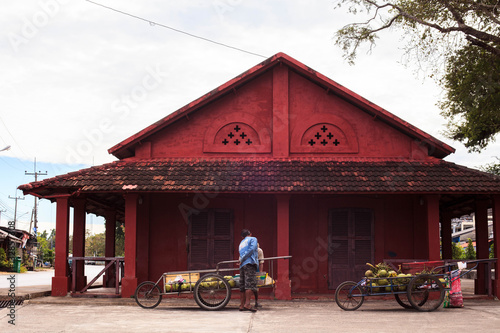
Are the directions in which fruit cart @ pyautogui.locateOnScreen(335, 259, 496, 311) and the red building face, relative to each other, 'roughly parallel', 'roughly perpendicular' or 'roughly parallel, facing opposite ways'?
roughly perpendicular

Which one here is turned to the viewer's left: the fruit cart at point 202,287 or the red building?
the fruit cart

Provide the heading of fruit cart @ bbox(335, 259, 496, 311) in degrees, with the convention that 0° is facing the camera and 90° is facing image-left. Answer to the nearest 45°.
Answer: approximately 90°

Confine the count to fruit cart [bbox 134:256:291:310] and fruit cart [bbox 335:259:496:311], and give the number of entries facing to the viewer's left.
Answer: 2

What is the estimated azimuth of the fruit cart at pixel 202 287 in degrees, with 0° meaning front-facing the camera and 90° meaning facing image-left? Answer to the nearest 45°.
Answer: approximately 90°

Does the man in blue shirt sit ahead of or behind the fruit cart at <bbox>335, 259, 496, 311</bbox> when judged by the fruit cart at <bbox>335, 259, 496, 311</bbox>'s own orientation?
ahead

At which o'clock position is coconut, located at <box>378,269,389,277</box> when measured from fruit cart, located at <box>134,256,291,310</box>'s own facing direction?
The coconut is roughly at 6 o'clock from the fruit cart.

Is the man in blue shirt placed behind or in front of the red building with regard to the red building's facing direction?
in front

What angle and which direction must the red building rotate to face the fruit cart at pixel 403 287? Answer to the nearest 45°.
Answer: approximately 45° to its left

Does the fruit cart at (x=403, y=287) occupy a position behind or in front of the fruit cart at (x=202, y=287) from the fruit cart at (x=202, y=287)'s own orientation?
behind

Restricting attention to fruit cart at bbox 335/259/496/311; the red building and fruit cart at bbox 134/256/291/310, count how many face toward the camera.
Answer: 1
